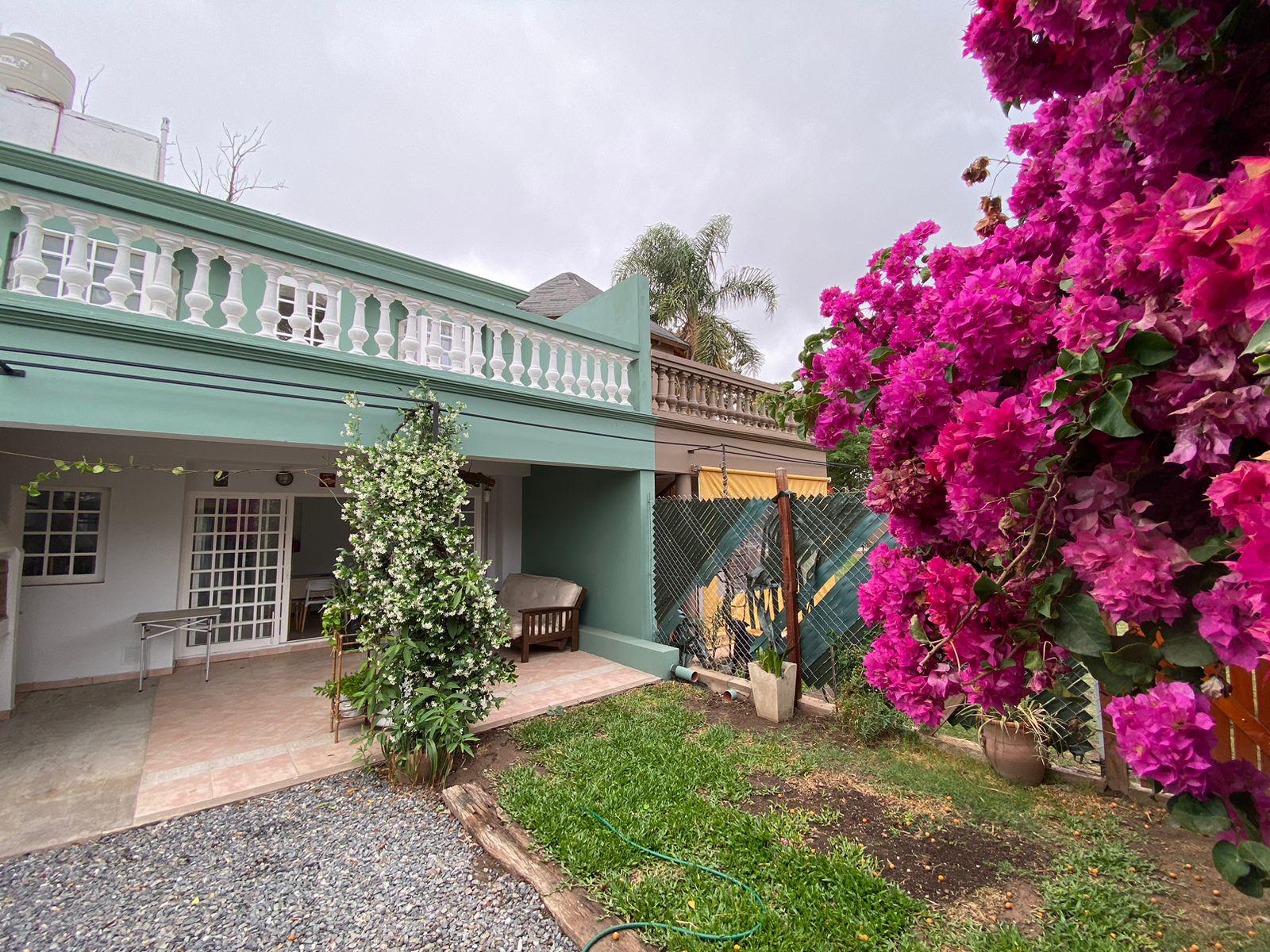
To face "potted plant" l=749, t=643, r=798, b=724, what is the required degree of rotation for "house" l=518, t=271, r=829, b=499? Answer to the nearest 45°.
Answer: approximately 45° to its right

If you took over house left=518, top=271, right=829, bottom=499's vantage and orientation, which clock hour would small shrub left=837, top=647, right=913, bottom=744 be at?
The small shrub is roughly at 1 o'clock from the house.

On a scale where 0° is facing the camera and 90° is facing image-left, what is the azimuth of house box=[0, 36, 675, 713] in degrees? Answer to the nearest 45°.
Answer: approximately 315°

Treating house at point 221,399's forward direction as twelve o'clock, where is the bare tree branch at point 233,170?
The bare tree branch is roughly at 7 o'clock from the house.

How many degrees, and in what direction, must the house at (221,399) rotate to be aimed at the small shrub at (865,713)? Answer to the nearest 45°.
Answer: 0° — it already faces it

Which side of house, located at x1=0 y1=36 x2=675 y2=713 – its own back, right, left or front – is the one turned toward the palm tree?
left

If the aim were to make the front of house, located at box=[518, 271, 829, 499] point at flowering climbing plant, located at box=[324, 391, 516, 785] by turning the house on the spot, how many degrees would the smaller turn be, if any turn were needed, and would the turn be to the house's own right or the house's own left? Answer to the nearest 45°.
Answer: approximately 90° to the house's own right

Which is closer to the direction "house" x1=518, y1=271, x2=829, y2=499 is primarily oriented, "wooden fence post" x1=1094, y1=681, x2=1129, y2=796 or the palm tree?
the wooden fence post

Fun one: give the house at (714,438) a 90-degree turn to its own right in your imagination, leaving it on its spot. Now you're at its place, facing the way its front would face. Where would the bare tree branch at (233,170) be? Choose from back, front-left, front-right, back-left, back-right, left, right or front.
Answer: front-right

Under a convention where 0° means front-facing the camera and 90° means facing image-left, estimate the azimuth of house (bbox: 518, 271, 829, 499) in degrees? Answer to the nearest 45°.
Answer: approximately 315°
